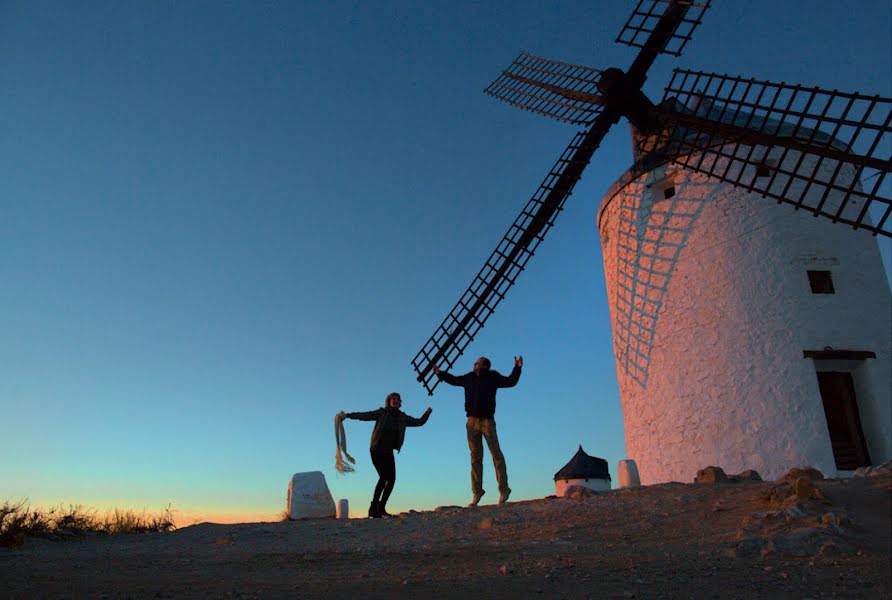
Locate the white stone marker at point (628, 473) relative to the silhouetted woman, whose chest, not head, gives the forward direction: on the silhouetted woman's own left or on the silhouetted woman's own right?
on the silhouetted woman's own left

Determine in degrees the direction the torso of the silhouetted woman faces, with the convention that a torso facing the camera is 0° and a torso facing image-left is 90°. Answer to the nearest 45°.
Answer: approximately 315°
